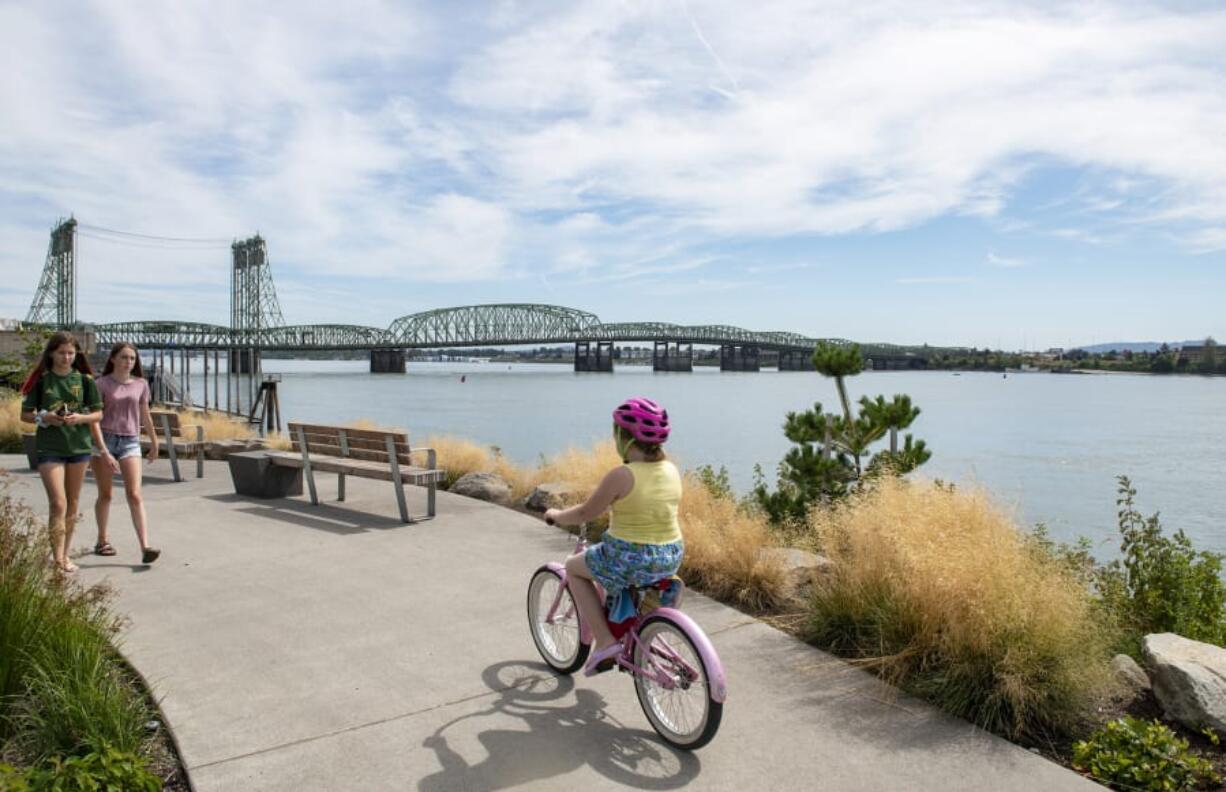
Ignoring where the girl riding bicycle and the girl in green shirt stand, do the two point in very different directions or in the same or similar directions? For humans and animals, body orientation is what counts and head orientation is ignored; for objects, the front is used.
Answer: very different directions

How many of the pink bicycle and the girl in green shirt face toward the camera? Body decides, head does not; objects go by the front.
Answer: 1

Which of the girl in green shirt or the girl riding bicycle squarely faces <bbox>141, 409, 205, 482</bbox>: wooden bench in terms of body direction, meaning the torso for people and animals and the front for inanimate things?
the girl riding bicycle

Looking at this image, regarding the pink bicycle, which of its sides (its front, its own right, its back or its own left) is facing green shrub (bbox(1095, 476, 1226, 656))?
right

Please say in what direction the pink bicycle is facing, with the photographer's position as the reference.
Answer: facing away from the viewer and to the left of the viewer

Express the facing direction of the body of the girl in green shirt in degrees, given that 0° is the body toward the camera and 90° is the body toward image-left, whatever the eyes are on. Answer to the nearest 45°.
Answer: approximately 0°

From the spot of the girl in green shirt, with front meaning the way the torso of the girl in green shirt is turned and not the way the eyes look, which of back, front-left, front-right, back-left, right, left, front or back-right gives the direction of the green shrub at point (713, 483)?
left

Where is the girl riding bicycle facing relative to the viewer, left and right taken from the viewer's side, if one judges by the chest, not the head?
facing away from the viewer and to the left of the viewer

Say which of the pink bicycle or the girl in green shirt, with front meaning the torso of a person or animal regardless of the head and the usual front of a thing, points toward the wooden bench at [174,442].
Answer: the pink bicycle

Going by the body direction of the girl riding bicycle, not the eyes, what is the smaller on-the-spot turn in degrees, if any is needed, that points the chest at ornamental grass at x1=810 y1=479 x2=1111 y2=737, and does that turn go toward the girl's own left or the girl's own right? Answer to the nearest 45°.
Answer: approximately 135° to the girl's own right

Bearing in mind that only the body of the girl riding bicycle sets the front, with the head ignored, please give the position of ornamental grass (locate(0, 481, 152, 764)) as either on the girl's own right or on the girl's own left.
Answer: on the girl's own left

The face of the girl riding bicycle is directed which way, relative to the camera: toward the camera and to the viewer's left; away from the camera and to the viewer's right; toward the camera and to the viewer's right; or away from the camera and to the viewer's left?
away from the camera and to the viewer's left

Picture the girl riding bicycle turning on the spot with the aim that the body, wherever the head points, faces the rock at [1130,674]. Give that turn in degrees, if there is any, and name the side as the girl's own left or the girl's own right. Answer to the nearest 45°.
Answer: approximately 135° to the girl's own right

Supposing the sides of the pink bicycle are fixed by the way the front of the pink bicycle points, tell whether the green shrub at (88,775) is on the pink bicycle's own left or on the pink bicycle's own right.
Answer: on the pink bicycle's own left

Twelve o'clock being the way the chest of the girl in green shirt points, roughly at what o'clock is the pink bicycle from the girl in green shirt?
The pink bicycle is roughly at 11 o'clock from the girl in green shirt.
